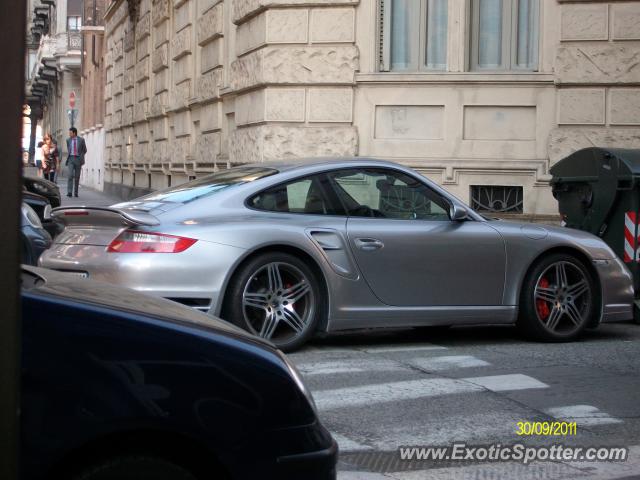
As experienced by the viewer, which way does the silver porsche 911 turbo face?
facing away from the viewer and to the right of the viewer

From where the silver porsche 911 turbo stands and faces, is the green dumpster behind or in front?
in front

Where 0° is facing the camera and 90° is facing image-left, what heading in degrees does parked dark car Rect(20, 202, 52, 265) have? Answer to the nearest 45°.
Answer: approximately 315°

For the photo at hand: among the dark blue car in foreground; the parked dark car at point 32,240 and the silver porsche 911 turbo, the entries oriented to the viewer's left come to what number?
0

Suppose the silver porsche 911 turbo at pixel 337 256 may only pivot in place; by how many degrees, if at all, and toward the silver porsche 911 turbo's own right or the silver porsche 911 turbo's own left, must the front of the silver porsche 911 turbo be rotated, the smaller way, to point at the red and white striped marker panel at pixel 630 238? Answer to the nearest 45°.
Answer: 0° — it already faces it

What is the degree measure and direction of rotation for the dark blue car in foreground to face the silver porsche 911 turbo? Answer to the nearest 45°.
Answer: approximately 90° to its left

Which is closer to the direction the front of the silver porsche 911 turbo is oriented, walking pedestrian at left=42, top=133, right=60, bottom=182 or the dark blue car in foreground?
the walking pedestrian

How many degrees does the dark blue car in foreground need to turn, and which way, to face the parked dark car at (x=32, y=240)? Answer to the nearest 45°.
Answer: approximately 90° to its left

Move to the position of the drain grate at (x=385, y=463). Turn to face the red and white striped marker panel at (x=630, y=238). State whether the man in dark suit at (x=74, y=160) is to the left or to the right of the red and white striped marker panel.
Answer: left

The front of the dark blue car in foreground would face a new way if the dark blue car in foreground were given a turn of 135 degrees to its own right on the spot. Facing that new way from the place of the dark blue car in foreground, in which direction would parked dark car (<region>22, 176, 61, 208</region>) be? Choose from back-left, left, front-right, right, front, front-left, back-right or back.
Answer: back-right

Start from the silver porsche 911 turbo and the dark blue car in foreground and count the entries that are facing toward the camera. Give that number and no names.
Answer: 0

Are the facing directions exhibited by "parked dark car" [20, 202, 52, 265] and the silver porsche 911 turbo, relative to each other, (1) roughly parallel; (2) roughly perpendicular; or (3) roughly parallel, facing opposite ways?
roughly perpendicular

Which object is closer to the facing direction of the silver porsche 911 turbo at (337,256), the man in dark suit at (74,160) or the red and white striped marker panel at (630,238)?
the red and white striped marker panel

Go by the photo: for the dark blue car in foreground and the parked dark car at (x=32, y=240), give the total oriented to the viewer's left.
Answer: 0

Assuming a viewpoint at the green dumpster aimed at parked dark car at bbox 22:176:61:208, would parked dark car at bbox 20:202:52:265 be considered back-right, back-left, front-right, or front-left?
front-left

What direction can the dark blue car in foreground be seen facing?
to the viewer's right

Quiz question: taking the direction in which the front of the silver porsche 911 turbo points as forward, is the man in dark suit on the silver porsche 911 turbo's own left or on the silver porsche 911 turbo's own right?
on the silver porsche 911 turbo's own left

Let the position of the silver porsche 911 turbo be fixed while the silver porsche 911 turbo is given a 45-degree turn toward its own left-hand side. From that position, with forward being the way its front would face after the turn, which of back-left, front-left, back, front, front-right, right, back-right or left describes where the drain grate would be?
back
